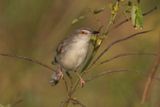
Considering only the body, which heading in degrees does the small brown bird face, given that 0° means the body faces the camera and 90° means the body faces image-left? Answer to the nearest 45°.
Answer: approximately 315°

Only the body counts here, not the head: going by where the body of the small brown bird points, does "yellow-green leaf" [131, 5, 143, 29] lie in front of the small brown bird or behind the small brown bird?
in front
